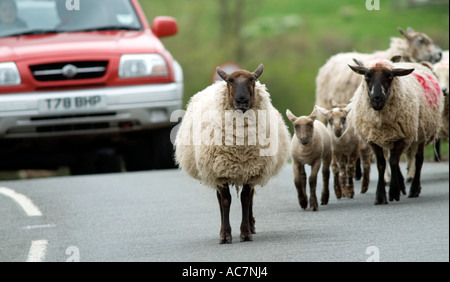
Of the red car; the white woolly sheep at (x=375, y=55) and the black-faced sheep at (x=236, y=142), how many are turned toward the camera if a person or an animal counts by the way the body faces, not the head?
2

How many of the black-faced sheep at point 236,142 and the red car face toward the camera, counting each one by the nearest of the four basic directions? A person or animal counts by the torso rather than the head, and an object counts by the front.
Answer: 2

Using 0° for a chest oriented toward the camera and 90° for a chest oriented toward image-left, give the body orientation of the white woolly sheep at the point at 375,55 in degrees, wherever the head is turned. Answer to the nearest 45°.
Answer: approximately 270°

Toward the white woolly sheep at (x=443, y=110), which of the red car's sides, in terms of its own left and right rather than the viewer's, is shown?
left

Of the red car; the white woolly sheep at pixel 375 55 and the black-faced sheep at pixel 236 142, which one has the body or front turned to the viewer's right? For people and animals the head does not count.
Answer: the white woolly sheep

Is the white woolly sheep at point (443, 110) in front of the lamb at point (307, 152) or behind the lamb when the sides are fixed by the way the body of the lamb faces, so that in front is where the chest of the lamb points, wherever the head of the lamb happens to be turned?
behind

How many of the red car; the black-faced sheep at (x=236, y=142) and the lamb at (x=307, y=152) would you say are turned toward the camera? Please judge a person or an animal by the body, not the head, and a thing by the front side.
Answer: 3

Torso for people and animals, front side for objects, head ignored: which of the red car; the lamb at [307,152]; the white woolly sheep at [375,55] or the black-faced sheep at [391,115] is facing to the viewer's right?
the white woolly sheep

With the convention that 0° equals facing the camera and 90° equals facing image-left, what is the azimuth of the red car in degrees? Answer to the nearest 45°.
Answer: approximately 0°

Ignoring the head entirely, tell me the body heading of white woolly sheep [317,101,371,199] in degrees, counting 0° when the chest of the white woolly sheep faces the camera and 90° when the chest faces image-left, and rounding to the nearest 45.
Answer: approximately 45°

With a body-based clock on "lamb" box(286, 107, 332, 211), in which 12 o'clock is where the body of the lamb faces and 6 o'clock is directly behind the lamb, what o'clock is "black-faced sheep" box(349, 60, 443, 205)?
The black-faced sheep is roughly at 8 o'clock from the lamb.
